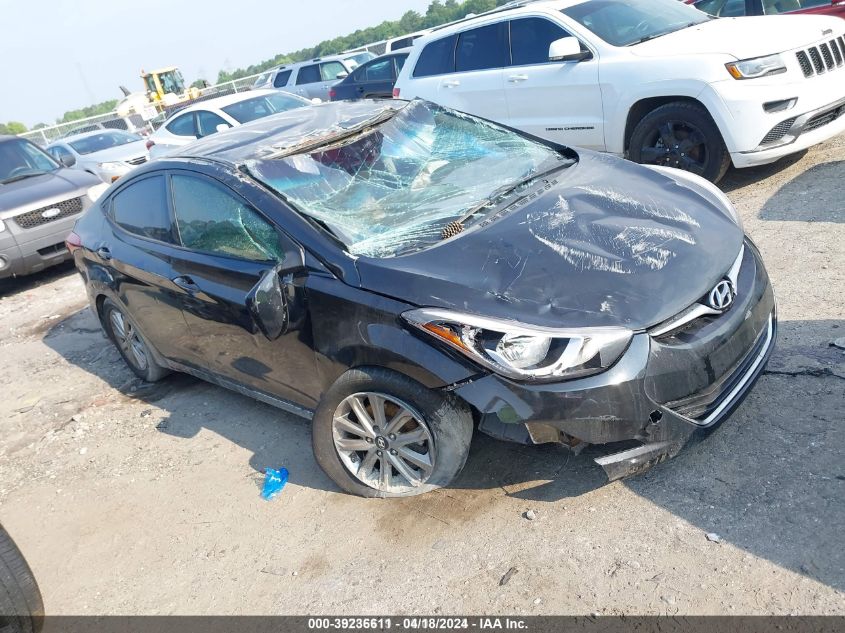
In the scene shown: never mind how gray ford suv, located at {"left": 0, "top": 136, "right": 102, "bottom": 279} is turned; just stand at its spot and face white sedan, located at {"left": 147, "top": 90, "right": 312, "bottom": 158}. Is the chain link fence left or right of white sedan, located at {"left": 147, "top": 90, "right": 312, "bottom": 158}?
left

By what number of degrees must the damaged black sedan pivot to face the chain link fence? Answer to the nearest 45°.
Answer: approximately 135° to its left

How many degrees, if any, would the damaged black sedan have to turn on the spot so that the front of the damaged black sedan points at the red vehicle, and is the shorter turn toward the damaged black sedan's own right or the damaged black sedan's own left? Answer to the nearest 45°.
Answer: approximately 90° to the damaged black sedan's own left

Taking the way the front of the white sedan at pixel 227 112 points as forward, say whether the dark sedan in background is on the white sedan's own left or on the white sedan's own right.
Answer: on the white sedan's own left

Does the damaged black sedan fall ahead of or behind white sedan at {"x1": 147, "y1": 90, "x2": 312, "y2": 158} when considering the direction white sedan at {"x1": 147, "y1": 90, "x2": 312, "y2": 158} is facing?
ahead

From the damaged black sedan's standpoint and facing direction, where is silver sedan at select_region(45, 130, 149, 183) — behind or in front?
behind

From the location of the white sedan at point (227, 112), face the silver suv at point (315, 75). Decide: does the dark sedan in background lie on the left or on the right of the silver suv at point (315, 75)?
right
